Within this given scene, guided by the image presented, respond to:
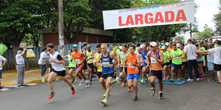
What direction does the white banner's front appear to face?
toward the camera

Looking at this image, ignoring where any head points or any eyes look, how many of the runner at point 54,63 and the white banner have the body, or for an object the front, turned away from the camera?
0

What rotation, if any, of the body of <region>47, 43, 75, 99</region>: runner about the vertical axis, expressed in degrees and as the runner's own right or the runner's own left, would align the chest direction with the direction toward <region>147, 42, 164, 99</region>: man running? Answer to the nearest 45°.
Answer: approximately 135° to the runner's own left

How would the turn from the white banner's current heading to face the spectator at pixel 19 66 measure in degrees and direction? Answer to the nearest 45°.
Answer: approximately 45° to its right

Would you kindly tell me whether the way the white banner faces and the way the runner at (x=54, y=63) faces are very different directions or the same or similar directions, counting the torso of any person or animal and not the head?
same or similar directions

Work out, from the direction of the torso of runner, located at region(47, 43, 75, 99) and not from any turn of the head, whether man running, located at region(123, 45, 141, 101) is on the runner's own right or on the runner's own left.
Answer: on the runner's own left

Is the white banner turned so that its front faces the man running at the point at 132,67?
yes

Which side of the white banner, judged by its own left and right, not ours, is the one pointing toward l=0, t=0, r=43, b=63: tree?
right

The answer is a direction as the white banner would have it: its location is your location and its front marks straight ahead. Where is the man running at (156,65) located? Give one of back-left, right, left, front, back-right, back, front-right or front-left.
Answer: front

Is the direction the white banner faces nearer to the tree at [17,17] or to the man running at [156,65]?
the man running

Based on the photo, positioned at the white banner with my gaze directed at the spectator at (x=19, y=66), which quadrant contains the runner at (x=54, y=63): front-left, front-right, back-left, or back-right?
front-left

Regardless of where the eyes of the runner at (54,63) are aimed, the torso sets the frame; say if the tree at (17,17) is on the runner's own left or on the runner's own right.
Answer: on the runner's own right

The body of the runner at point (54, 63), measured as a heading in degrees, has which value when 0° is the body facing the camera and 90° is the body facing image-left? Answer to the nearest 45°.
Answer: approximately 45°

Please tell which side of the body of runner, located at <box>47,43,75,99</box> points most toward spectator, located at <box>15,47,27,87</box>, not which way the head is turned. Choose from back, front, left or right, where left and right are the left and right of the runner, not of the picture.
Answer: right

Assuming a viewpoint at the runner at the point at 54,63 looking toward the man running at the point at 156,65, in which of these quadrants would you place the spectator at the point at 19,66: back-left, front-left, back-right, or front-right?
back-left

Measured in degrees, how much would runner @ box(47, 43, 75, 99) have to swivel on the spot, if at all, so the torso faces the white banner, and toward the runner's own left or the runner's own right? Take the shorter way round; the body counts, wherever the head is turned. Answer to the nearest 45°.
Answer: approximately 180°
